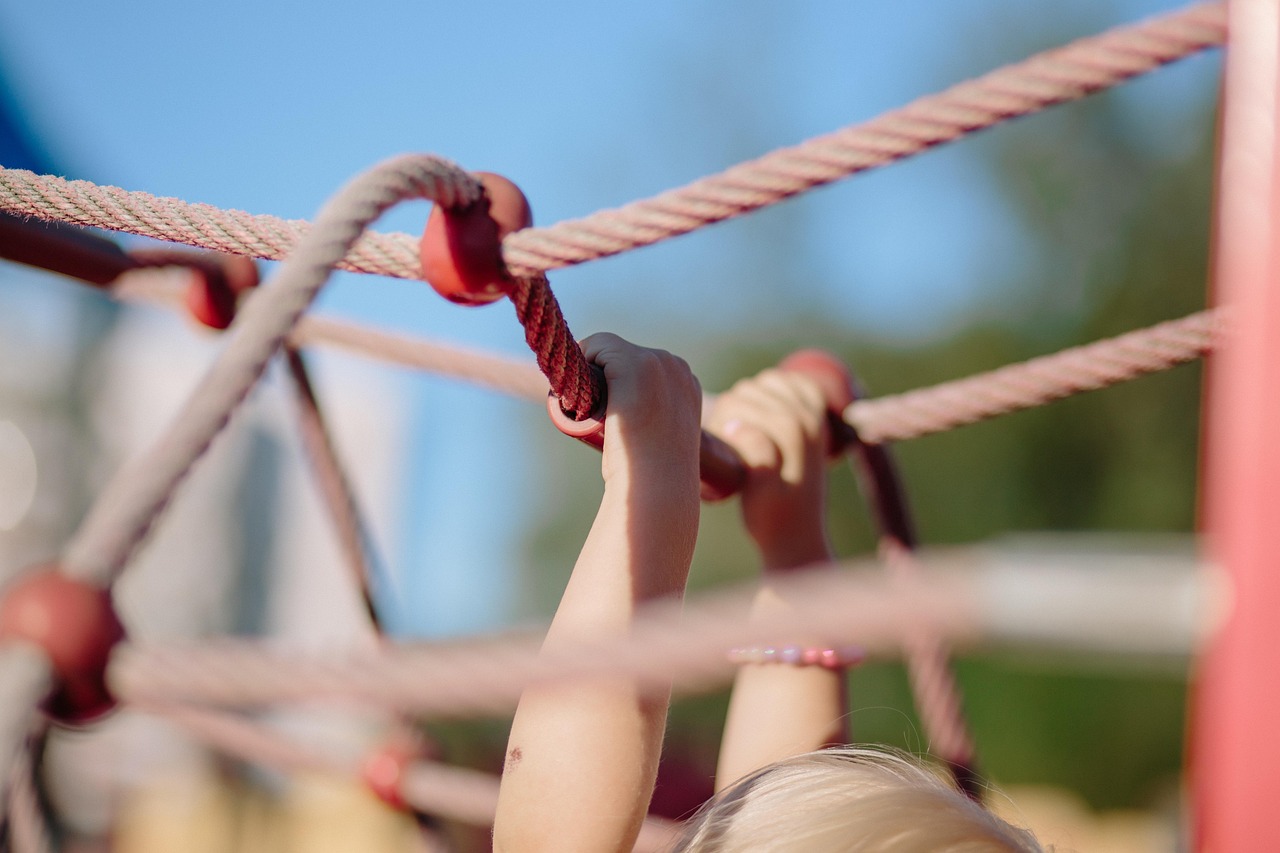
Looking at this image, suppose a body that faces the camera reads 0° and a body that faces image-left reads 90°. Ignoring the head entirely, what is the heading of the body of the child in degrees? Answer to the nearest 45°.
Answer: approximately 135°
